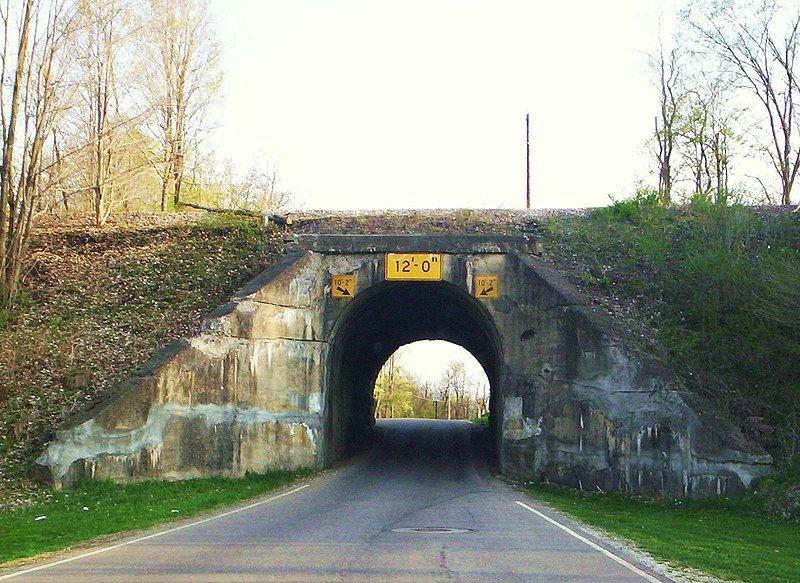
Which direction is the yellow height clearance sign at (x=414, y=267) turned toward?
toward the camera
